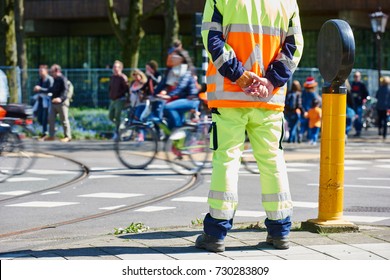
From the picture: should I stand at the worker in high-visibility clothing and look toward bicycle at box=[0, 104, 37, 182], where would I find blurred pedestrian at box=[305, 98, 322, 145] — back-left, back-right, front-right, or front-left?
front-right

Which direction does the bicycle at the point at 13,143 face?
to the viewer's left

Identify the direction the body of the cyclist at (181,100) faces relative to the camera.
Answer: to the viewer's left

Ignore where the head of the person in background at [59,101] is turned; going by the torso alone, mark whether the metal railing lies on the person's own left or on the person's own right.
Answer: on the person's own right

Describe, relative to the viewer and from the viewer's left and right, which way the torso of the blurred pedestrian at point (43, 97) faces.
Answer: facing the viewer and to the left of the viewer

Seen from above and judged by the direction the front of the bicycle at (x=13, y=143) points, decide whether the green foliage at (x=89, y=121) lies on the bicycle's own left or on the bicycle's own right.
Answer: on the bicycle's own right

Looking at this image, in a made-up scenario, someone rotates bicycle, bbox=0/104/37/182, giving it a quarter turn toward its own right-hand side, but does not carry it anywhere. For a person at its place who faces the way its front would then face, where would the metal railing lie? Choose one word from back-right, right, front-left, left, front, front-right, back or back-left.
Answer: front

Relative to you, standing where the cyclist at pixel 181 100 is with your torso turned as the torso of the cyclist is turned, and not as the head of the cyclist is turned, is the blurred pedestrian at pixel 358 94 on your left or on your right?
on your right
